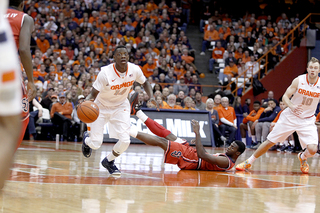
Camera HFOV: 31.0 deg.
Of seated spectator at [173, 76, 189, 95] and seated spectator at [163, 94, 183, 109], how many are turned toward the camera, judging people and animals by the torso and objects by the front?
2

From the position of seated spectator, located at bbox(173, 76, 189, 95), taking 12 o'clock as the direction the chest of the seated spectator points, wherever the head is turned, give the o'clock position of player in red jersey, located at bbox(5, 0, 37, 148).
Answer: The player in red jersey is roughly at 12 o'clock from the seated spectator.

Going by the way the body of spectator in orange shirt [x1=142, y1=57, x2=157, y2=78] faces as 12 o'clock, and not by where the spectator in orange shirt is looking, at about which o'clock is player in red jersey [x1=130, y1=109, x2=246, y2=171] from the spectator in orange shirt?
The player in red jersey is roughly at 12 o'clock from the spectator in orange shirt.

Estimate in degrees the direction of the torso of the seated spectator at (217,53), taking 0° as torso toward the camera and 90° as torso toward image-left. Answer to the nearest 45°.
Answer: approximately 45°

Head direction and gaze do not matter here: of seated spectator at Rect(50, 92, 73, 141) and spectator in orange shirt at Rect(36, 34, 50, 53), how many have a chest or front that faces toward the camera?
2

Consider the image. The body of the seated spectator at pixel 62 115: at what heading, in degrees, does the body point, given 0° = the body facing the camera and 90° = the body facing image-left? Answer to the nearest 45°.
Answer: approximately 0°

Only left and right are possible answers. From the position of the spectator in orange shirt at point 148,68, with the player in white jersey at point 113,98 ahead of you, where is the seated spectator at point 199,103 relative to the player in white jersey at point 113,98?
left

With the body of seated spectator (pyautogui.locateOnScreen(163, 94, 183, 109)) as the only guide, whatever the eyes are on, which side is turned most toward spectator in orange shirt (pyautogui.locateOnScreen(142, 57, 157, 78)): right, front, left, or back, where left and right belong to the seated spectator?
back

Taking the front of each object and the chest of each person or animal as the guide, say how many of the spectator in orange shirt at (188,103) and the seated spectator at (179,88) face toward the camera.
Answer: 2

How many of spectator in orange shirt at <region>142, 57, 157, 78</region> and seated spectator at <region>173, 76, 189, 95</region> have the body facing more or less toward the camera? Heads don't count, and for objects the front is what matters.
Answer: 2

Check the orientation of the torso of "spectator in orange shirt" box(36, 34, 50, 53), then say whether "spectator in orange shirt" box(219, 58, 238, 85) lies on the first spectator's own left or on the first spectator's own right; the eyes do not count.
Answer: on the first spectator's own left
